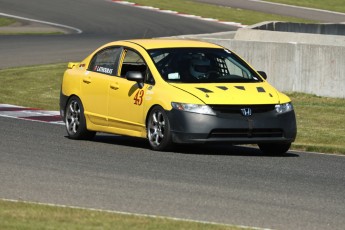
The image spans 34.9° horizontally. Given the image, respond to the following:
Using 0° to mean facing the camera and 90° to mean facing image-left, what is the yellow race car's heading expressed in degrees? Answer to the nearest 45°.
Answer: approximately 315°

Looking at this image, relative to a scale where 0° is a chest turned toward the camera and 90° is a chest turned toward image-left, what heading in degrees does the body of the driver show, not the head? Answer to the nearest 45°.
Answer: approximately 315°
